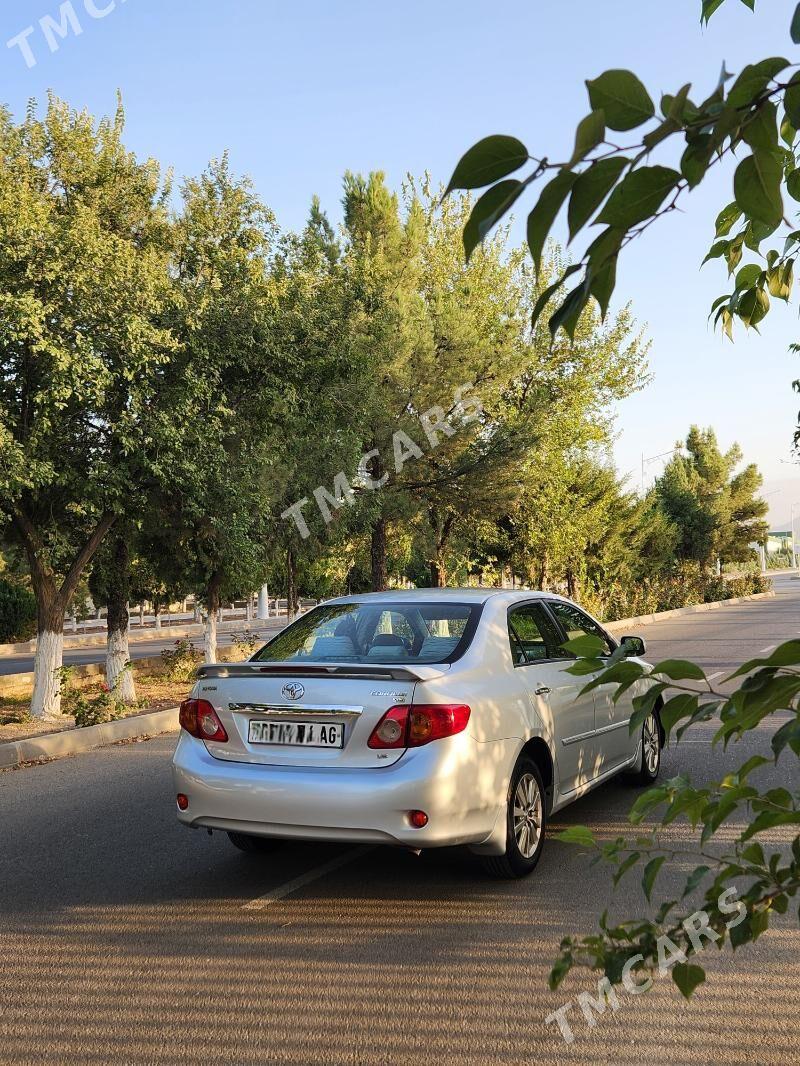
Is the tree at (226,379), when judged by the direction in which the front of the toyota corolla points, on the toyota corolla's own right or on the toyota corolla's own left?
on the toyota corolla's own left

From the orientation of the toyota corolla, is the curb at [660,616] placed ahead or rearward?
ahead

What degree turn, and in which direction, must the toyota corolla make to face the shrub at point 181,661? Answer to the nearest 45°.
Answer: approximately 45° to its left

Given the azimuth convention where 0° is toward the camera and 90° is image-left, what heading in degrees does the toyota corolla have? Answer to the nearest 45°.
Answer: approximately 225°

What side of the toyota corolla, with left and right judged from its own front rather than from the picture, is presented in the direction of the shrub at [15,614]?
left

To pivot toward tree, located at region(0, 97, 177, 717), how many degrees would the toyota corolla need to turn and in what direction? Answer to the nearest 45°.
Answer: approximately 90° to its left

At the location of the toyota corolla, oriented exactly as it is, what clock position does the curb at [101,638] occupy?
The curb is roughly at 10 o'clock from the toyota corolla.

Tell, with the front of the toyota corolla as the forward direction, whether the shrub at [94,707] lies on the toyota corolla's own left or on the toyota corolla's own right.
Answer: on the toyota corolla's own left

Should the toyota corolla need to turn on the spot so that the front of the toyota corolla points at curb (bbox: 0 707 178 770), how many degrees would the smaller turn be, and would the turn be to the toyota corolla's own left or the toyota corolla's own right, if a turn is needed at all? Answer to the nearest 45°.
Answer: approximately 90° to the toyota corolla's own left
